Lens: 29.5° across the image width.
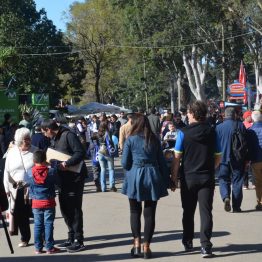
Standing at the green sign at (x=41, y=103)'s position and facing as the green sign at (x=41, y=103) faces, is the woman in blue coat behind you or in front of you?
in front

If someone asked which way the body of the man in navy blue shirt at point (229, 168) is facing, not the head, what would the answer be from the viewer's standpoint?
away from the camera

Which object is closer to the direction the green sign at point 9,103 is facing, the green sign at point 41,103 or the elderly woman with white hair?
the elderly woman with white hair

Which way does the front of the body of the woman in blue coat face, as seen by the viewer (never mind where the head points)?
away from the camera

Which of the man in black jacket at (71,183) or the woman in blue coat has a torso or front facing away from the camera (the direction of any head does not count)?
the woman in blue coat

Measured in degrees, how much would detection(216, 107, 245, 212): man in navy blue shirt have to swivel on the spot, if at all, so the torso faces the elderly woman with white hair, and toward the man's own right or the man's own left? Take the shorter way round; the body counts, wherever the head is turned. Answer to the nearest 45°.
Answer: approximately 135° to the man's own left

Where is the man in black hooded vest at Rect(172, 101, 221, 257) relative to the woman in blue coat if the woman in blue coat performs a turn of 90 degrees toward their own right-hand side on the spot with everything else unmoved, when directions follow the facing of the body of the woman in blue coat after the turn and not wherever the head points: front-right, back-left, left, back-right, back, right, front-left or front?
front

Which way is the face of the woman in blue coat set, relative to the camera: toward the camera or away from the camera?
away from the camera

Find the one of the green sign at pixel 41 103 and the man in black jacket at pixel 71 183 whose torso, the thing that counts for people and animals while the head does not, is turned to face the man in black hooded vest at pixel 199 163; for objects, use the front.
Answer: the green sign
